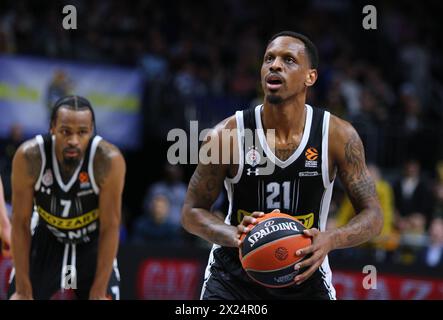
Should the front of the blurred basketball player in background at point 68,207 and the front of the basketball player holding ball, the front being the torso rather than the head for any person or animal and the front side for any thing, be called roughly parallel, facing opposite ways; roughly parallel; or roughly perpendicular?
roughly parallel

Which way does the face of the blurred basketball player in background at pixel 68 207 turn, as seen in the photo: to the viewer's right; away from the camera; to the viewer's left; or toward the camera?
toward the camera

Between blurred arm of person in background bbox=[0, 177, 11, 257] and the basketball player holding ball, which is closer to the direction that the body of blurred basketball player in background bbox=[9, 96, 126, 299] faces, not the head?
the basketball player holding ball

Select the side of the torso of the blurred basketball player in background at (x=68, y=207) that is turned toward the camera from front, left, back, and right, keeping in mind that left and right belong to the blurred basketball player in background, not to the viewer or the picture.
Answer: front

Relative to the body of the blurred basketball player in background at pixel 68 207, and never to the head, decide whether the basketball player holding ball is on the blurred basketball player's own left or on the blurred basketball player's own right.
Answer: on the blurred basketball player's own left

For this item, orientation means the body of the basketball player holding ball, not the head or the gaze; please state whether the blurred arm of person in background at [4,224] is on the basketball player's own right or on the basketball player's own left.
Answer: on the basketball player's own right

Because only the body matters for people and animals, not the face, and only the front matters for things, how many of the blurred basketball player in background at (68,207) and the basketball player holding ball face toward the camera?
2

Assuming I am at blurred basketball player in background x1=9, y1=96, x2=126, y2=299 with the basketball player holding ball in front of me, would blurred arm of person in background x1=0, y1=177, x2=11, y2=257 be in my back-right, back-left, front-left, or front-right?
back-right

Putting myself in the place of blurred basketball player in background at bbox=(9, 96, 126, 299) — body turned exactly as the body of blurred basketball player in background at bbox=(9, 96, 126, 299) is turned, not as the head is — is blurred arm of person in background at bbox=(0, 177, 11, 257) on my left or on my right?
on my right

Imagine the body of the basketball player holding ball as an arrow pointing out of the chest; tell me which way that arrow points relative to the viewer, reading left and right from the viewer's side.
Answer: facing the viewer
